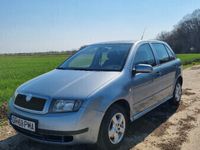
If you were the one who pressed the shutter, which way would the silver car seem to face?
facing the viewer and to the left of the viewer
